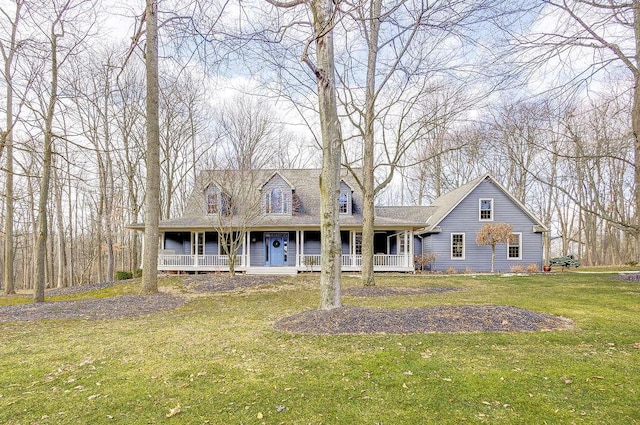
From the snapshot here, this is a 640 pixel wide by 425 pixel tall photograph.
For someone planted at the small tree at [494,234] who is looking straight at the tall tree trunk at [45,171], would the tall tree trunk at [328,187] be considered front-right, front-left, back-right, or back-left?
front-left

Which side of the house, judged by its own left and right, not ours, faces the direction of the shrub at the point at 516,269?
left

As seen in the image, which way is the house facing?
toward the camera

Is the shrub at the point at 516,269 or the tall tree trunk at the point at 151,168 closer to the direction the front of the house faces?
the tall tree trunk

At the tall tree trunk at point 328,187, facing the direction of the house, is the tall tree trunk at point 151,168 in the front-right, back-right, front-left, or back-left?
front-left

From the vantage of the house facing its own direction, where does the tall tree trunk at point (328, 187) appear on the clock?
The tall tree trunk is roughly at 12 o'clock from the house.

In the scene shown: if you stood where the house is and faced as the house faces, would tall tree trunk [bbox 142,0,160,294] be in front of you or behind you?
in front
